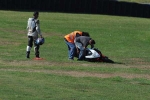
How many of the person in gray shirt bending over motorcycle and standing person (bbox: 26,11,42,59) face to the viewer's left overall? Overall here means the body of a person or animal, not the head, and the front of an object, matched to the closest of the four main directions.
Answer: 0

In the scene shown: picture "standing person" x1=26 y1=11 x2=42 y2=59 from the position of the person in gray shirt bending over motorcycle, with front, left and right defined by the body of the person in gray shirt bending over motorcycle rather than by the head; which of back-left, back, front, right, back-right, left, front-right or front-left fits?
back

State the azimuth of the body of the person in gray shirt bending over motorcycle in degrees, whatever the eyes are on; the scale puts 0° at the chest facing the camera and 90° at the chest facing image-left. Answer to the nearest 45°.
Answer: approximately 270°
